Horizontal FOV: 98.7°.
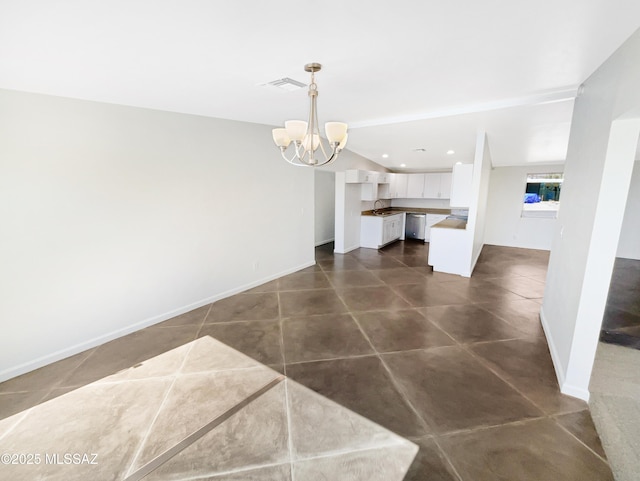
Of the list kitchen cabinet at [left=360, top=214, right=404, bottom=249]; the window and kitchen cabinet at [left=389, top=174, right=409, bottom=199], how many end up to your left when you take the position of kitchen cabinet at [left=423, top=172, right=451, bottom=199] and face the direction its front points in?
1

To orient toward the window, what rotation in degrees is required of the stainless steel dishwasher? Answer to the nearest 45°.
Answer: approximately 90° to its left

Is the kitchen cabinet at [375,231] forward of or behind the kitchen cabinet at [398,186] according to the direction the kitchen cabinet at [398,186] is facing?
forward

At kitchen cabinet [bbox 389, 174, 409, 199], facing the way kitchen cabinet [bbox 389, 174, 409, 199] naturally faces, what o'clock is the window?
The window is roughly at 9 o'clock from the kitchen cabinet.

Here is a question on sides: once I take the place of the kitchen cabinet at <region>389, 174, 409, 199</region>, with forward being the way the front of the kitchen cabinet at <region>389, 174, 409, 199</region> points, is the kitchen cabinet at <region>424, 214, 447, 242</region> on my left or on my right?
on my left

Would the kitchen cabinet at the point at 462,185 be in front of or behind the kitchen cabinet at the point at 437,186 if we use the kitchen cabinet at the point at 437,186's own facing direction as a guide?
in front

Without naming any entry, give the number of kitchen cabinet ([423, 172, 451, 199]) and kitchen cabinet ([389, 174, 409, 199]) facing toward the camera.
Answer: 2

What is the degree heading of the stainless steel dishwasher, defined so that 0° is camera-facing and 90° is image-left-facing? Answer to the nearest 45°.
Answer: approximately 0°
